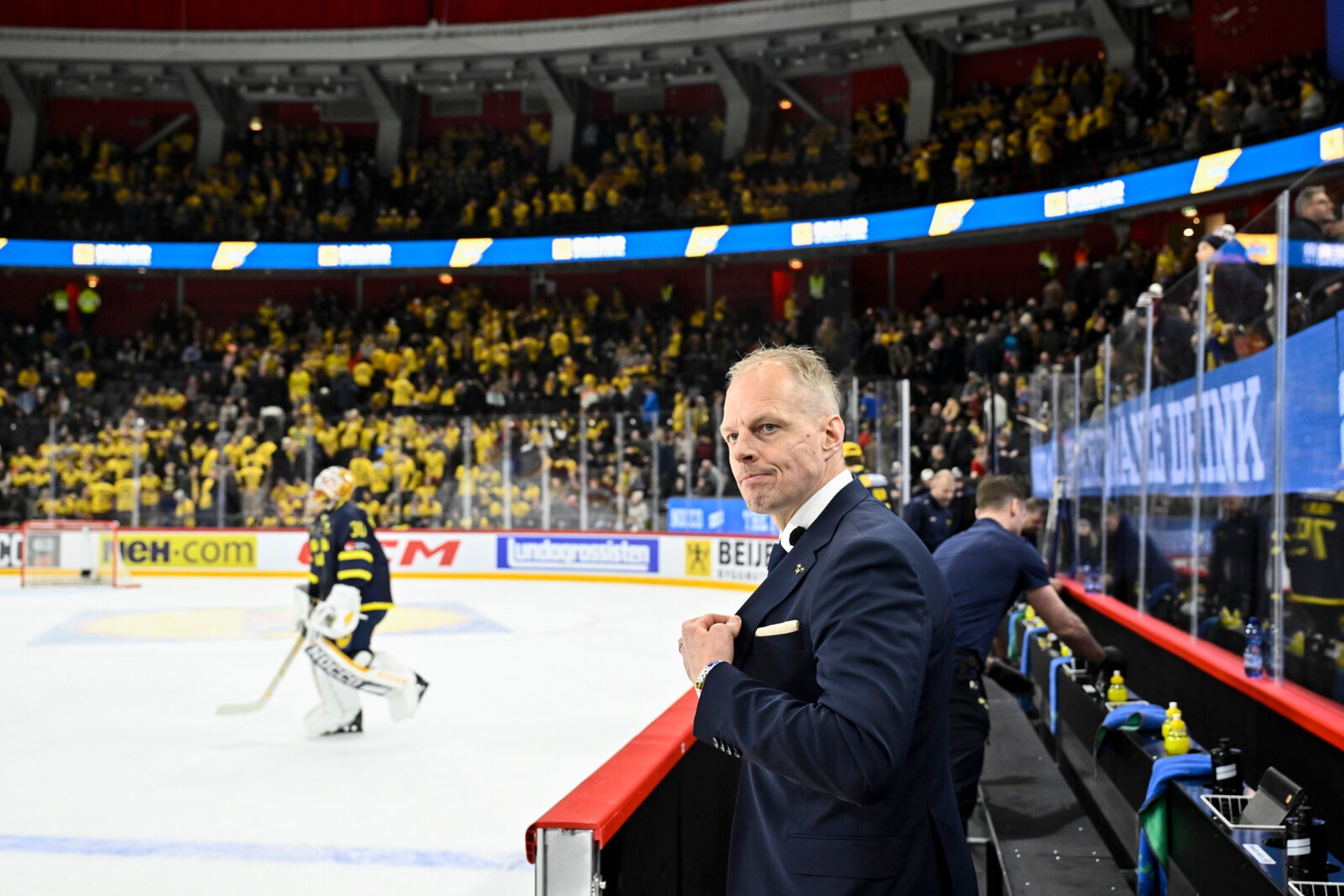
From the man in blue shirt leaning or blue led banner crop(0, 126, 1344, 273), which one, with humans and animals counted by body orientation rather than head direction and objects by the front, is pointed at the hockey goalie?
the blue led banner

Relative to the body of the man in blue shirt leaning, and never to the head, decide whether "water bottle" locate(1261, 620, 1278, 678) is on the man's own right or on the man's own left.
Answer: on the man's own right

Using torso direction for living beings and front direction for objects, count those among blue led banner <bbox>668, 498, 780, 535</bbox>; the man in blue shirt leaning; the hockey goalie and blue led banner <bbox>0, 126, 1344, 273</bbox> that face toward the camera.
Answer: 2

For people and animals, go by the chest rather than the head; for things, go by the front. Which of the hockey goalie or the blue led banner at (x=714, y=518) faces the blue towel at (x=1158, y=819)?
the blue led banner

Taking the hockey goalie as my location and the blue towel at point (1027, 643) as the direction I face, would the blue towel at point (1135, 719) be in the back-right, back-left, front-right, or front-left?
front-right

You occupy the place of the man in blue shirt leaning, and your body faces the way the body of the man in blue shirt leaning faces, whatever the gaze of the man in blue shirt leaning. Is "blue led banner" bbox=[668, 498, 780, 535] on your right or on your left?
on your left

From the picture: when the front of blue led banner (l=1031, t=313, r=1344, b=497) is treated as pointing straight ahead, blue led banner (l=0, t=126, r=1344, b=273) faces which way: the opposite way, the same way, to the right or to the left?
to the left

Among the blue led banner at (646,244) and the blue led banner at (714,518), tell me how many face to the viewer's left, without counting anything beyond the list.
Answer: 0

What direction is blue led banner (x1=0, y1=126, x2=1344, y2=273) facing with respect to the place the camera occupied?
facing the viewer

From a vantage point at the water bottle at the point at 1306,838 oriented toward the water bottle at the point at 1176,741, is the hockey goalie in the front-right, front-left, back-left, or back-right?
front-left

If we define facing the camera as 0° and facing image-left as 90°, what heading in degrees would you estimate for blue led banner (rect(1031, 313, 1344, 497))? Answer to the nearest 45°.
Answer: approximately 45°

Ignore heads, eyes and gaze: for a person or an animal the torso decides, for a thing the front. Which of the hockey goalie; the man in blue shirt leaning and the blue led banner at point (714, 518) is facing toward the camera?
the blue led banner
